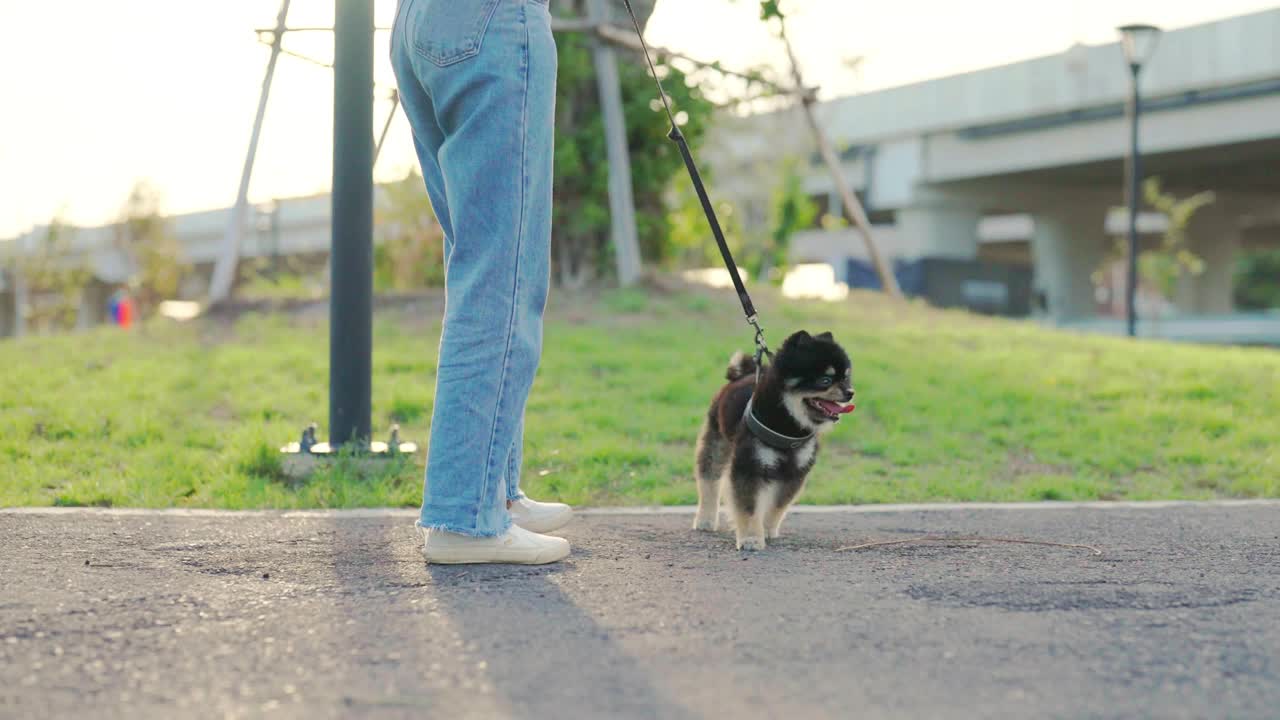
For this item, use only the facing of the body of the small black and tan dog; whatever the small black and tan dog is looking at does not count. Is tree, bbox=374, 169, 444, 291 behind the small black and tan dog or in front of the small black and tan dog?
behind

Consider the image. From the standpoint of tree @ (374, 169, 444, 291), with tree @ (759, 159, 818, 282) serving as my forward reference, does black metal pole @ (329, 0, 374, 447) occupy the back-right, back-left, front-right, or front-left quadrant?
back-right

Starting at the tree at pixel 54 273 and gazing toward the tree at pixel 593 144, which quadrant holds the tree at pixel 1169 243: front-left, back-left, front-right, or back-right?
front-left

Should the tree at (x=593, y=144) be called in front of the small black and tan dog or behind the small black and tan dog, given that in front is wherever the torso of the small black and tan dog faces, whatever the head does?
behind

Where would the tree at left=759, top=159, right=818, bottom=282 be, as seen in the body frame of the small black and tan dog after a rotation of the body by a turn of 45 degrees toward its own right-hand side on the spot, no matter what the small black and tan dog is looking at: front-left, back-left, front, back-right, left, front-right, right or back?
back

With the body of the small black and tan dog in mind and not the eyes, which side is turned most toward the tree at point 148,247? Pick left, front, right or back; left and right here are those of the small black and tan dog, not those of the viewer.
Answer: back

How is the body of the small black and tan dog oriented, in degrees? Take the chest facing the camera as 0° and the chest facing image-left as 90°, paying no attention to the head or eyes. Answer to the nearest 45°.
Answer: approximately 315°

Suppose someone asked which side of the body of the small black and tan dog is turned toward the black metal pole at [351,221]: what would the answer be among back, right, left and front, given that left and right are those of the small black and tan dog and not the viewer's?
back

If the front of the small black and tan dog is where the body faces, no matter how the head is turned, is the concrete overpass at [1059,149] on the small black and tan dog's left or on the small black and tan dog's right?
on the small black and tan dog's left

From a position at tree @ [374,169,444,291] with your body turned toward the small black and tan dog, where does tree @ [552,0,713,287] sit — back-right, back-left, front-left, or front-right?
front-left

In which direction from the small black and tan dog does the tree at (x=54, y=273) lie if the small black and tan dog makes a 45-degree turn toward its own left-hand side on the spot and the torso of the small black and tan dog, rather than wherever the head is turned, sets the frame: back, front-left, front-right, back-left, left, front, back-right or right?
back-left

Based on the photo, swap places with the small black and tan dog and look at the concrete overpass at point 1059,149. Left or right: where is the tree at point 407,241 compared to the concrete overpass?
left
